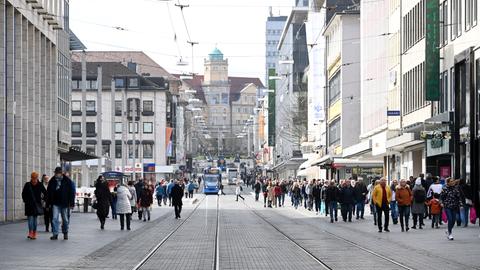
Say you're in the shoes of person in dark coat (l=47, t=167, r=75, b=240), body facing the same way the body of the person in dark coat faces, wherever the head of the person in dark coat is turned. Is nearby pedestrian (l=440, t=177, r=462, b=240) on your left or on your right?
on your left

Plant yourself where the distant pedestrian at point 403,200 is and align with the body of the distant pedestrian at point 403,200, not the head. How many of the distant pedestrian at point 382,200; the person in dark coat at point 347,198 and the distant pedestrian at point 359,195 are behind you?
2
